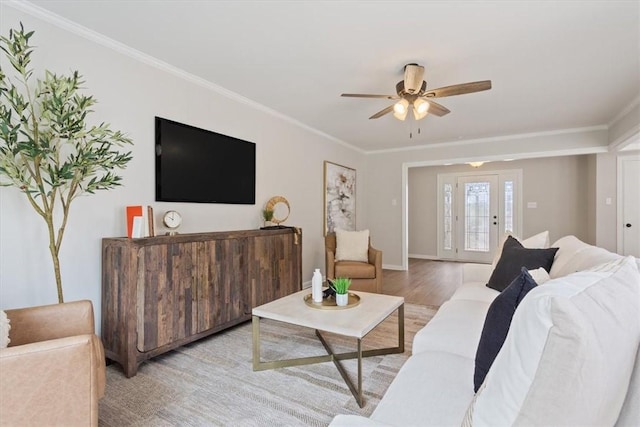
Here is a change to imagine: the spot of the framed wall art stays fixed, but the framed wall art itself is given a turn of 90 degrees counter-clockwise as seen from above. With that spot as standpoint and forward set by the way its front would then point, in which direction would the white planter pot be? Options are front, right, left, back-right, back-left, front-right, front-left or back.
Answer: back-right

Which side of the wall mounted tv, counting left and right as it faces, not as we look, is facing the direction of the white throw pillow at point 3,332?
right

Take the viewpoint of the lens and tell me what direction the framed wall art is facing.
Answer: facing the viewer and to the right of the viewer

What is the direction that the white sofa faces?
to the viewer's left

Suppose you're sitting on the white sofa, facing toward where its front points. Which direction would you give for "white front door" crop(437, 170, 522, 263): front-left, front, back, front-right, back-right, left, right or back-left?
right

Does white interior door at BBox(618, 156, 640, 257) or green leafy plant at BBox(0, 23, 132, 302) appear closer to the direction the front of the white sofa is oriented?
the green leafy plant

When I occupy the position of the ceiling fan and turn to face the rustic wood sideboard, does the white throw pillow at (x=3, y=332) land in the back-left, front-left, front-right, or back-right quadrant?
front-left

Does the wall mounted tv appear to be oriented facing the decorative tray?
yes

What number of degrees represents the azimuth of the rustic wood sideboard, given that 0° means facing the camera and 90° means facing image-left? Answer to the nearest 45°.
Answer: approximately 315°

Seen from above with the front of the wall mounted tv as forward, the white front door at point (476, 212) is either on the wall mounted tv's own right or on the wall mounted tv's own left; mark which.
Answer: on the wall mounted tv's own left

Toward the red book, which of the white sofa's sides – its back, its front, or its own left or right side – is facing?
front

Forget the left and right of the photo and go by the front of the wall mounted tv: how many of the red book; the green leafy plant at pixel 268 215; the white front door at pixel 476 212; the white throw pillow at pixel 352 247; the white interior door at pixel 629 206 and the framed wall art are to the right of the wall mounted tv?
1
